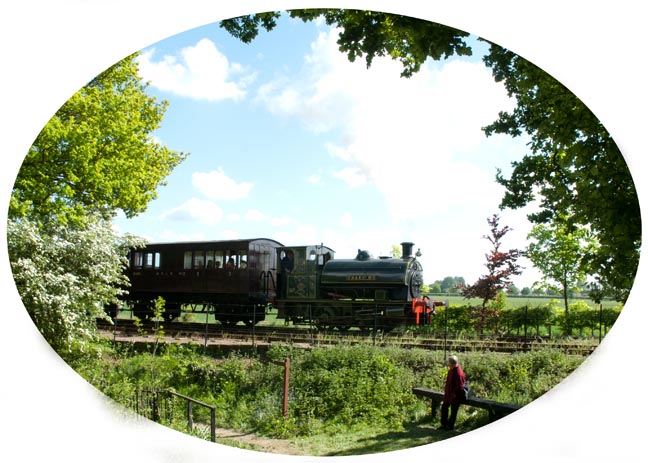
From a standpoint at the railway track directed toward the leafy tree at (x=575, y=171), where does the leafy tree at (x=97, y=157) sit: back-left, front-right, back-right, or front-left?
back-right

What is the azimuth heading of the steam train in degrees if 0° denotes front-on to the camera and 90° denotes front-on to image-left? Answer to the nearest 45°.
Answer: approximately 315°

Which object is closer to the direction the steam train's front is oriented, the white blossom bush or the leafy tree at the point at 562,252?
the leafy tree
